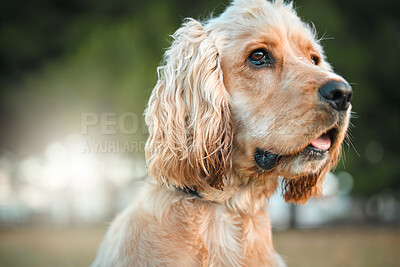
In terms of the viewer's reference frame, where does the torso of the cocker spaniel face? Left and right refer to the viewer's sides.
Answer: facing the viewer and to the right of the viewer
